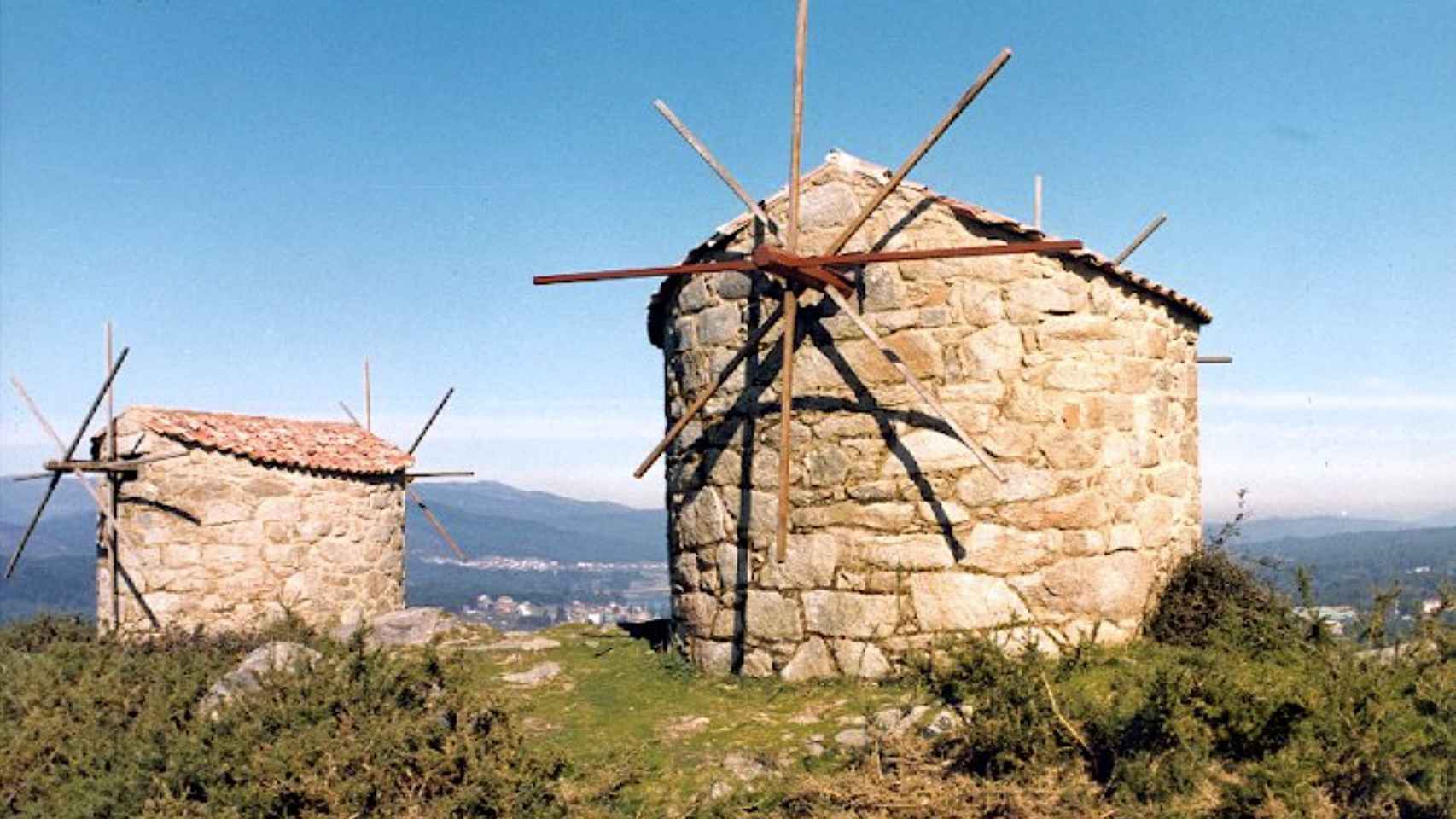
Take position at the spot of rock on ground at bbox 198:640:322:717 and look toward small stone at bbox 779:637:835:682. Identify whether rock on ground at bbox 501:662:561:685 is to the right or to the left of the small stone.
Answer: left

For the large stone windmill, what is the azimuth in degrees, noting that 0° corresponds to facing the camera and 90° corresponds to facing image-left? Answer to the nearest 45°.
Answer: approximately 45°

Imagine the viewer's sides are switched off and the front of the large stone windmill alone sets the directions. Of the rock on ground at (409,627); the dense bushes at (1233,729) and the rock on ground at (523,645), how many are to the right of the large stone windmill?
2

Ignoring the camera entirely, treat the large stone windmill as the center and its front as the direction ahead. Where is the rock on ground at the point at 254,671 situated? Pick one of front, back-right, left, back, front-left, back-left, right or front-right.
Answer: front-right

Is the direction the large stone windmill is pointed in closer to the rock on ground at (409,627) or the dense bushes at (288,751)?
the dense bushes

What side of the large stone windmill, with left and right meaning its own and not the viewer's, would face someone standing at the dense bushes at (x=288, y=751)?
front

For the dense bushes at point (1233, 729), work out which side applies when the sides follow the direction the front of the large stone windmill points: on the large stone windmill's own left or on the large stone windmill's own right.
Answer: on the large stone windmill's own left

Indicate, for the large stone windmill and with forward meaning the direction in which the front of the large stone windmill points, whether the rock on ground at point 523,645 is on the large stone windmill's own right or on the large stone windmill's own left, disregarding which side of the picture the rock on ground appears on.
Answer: on the large stone windmill's own right

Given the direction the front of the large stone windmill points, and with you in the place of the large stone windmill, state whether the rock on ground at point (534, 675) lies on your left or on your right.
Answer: on your right

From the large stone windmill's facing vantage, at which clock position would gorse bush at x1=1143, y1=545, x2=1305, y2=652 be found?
The gorse bush is roughly at 7 o'clock from the large stone windmill.
